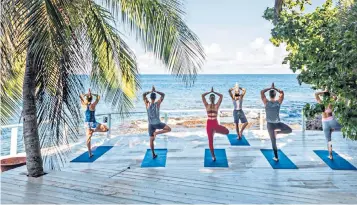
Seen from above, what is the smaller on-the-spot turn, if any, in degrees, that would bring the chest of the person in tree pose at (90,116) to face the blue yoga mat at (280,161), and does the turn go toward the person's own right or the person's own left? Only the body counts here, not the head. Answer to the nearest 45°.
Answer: approximately 90° to the person's own right

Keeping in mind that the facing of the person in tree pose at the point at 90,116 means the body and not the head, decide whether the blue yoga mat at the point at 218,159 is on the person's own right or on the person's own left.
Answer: on the person's own right

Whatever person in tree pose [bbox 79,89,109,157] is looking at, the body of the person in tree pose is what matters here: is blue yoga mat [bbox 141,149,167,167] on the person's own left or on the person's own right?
on the person's own right

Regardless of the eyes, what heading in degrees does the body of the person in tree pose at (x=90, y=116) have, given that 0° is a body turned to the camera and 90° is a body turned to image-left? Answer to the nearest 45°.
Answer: approximately 180°

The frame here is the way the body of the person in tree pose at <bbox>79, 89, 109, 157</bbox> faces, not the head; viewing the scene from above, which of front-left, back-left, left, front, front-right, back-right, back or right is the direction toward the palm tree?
back

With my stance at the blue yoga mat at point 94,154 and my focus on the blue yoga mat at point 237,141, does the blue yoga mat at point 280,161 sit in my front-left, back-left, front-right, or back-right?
front-right
